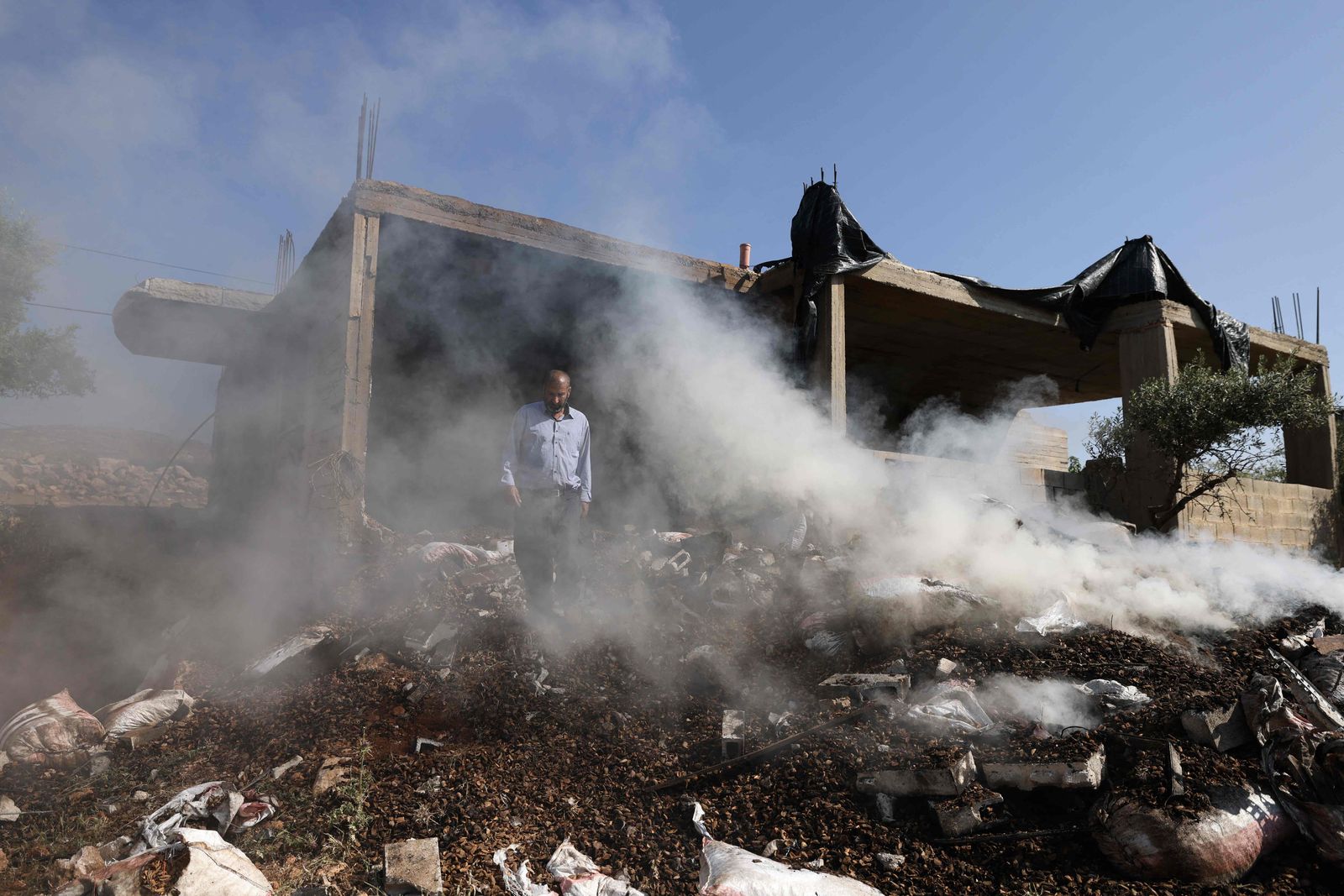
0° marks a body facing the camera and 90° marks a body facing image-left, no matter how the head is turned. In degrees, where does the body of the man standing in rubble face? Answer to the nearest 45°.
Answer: approximately 0°

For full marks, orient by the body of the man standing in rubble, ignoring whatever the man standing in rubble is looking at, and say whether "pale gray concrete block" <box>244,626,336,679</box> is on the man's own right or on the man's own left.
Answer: on the man's own right

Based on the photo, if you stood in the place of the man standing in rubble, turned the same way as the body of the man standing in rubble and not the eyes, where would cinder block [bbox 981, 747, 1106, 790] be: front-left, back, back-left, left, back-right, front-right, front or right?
front-left

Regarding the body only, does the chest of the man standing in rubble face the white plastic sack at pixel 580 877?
yes

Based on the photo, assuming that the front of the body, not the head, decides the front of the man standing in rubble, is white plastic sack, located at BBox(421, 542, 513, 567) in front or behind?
behind

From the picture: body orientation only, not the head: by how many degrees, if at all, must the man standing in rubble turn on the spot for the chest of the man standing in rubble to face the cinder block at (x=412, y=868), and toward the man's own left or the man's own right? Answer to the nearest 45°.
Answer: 0° — they already face it

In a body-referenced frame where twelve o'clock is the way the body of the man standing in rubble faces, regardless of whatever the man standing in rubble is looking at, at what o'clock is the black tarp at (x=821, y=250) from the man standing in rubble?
The black tarp is roughly at 8 o'clock from the man standing in rubble.

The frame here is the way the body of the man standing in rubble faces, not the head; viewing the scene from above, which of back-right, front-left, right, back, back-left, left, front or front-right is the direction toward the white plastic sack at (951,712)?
front-left

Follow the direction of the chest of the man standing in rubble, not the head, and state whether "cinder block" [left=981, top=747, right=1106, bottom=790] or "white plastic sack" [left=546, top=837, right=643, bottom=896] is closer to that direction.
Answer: the white plastic sack

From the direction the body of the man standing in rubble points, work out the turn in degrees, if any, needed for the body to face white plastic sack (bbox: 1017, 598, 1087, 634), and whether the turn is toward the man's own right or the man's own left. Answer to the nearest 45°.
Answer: approximately 90° to the man's own left

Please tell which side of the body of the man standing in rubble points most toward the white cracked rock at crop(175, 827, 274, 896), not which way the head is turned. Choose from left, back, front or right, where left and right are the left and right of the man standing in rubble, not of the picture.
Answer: front

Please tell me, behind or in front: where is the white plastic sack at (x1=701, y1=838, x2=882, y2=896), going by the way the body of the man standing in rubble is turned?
in front

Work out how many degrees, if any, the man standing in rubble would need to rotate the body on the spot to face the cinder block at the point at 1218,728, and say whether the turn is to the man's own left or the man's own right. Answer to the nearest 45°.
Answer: approximately 45° to the man's own left

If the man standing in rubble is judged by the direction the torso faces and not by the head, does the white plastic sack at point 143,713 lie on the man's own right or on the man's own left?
on the man's own right
